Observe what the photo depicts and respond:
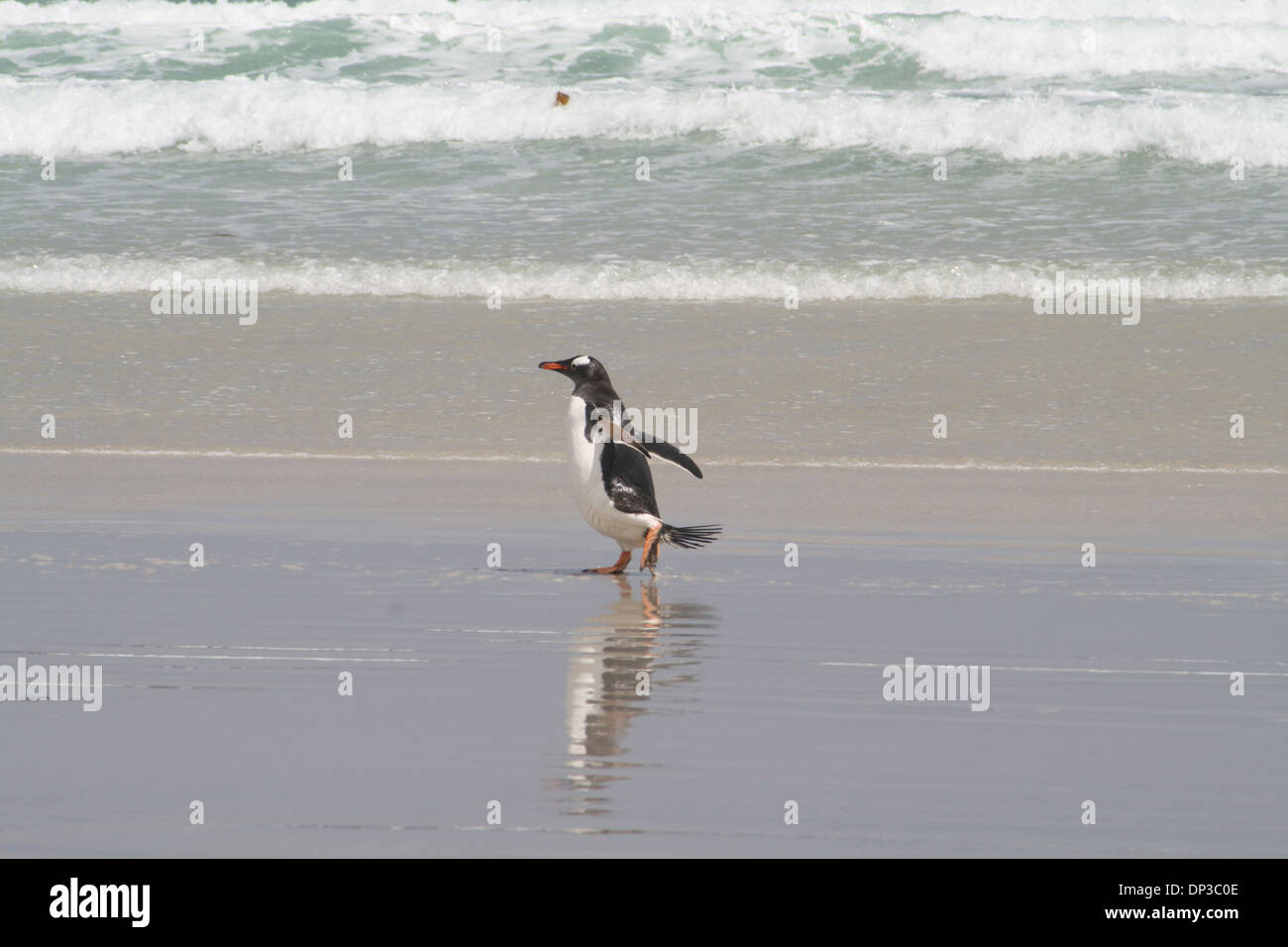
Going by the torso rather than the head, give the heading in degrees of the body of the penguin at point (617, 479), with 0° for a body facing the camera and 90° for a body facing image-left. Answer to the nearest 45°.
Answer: approximately 90°
